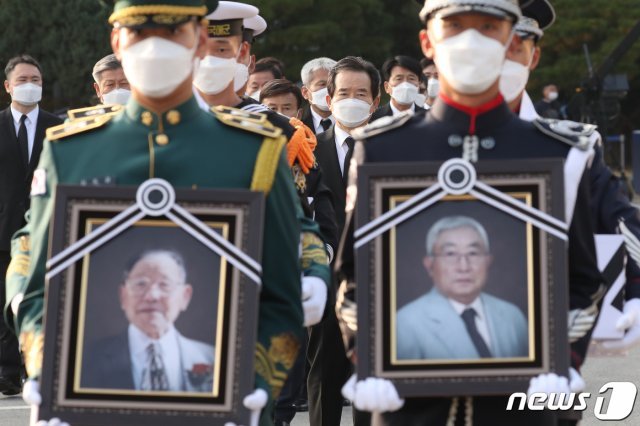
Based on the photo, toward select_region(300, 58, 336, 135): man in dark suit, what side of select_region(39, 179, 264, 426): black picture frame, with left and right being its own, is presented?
back

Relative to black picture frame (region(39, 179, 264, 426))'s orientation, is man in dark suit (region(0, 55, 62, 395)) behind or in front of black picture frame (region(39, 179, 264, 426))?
behind

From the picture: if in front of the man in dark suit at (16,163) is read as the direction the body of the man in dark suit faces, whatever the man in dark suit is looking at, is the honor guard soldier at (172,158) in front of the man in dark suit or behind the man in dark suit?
in front

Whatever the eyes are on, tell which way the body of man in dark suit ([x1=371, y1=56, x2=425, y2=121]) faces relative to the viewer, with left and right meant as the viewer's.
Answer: facing the viewer

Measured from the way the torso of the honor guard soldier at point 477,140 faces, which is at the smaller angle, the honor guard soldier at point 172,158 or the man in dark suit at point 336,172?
the honor guard soldier

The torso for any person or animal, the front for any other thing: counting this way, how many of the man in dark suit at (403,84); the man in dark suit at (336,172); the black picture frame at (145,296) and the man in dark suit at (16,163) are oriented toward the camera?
4

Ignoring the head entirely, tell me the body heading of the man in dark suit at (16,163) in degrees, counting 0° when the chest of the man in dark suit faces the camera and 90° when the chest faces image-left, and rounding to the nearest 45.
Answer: approximately 0°

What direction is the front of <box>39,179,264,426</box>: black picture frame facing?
toward the camera

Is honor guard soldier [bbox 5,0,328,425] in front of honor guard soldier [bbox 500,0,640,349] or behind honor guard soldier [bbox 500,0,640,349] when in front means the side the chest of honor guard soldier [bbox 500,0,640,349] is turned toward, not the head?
in front

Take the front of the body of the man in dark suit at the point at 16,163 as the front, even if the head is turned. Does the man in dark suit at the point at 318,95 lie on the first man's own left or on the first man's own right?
on the first man's own left

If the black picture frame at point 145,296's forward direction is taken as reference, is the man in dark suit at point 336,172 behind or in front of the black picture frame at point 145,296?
behind

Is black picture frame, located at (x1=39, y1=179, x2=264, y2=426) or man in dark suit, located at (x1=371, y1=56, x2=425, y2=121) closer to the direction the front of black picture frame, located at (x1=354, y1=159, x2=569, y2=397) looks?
the black picture frame

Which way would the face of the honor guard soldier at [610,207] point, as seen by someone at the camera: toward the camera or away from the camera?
toward the camera

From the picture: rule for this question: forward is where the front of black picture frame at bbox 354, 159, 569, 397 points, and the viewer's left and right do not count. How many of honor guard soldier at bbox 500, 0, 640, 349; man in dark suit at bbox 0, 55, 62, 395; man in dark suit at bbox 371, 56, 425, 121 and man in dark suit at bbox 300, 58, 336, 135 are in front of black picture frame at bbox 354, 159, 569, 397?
0

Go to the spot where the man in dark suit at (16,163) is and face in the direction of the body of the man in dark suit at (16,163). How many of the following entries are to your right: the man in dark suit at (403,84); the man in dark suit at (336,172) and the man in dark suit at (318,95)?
0
